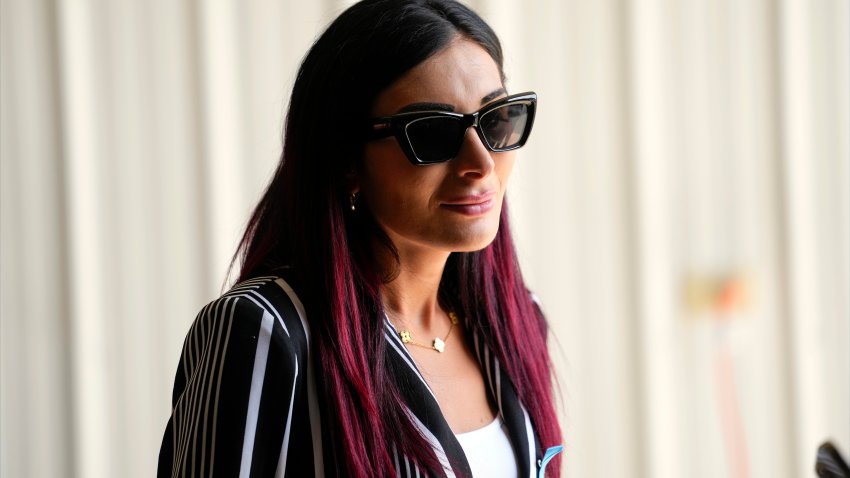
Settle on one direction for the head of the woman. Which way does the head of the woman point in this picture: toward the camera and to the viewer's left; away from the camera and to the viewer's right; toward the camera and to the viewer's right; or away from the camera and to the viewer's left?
toward the camera and to the viewer's right

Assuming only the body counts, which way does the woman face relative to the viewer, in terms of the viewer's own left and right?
facing the viewer and to the right of the viewer
